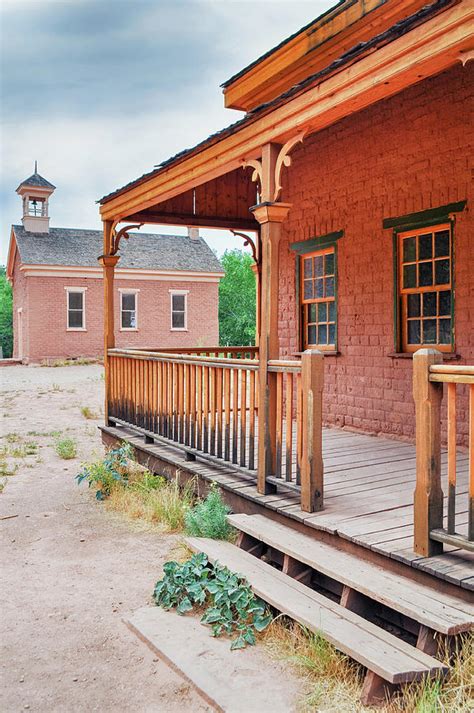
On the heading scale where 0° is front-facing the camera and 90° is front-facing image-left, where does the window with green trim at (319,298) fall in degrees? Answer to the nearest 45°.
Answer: approximately 45°

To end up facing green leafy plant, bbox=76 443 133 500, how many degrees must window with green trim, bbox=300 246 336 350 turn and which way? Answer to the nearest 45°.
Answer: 0° — it already faces it

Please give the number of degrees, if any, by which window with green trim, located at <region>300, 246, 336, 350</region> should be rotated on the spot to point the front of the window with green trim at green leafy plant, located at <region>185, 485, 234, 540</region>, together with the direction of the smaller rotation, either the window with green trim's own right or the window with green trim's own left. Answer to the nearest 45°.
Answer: approximately 45° to the window with green trim's own left

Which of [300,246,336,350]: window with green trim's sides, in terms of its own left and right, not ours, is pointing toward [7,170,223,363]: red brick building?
right

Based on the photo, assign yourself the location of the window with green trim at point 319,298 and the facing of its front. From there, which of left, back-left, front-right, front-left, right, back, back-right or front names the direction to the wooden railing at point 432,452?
front-left

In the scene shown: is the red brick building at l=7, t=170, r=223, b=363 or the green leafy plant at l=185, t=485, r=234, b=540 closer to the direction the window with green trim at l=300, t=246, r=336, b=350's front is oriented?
the green leafy plant

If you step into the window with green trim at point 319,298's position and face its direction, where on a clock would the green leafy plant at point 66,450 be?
The green leafy plant is roughly at 2 o'clock from the window with green trim.
